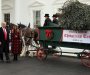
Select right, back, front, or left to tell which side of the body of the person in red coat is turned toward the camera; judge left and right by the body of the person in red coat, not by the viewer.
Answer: front

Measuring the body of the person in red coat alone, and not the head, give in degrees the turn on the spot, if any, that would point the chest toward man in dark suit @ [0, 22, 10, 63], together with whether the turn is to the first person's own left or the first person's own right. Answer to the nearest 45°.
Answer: approximately 45° to the first person's own right

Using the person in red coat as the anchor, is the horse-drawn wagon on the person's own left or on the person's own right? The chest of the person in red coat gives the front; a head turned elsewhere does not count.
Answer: on the person's own left
